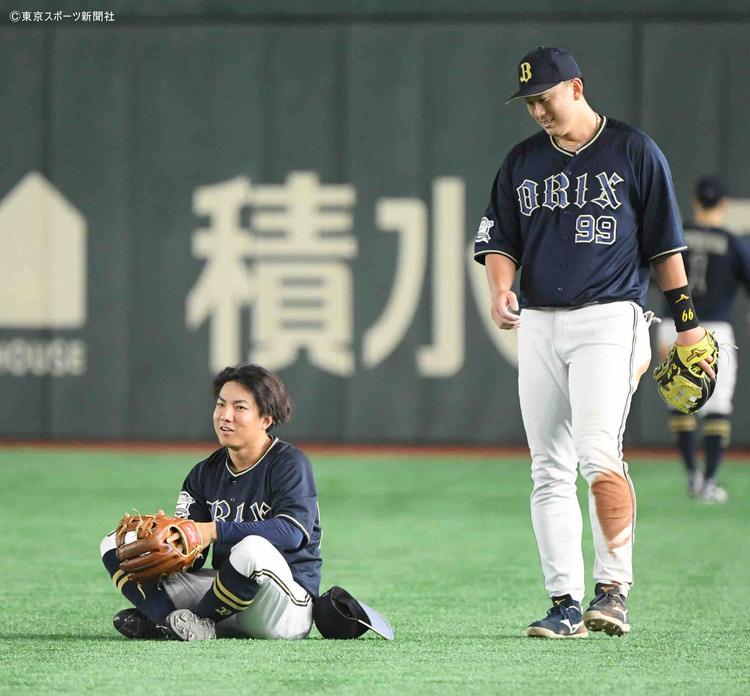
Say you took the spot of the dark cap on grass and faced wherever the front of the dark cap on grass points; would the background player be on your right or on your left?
on your left

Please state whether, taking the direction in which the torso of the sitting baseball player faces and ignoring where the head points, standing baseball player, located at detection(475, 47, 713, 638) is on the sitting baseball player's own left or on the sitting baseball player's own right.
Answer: on the sitting baseball player's own left

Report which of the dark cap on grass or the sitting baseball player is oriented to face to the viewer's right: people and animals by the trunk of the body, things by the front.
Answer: the dark cap on grass

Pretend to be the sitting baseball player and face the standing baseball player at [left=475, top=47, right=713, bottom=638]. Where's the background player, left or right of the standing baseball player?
left

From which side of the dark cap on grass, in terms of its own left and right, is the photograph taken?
right

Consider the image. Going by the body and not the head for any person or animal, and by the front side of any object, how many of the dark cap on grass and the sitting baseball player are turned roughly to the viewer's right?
1

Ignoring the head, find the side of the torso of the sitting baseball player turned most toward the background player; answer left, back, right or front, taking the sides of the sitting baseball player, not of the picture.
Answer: back

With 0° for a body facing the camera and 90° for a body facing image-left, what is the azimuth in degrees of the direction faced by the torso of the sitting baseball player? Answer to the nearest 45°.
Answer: approximately 45°
